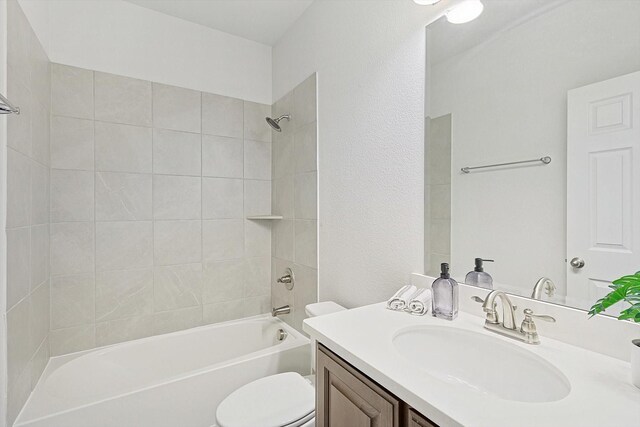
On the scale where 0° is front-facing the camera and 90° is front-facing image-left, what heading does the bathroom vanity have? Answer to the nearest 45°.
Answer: approximately 45°

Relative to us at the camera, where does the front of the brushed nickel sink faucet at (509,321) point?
facing the viewer and to the left of the viewer

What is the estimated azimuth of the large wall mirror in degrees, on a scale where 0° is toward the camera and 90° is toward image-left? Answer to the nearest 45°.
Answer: approximately 45°
